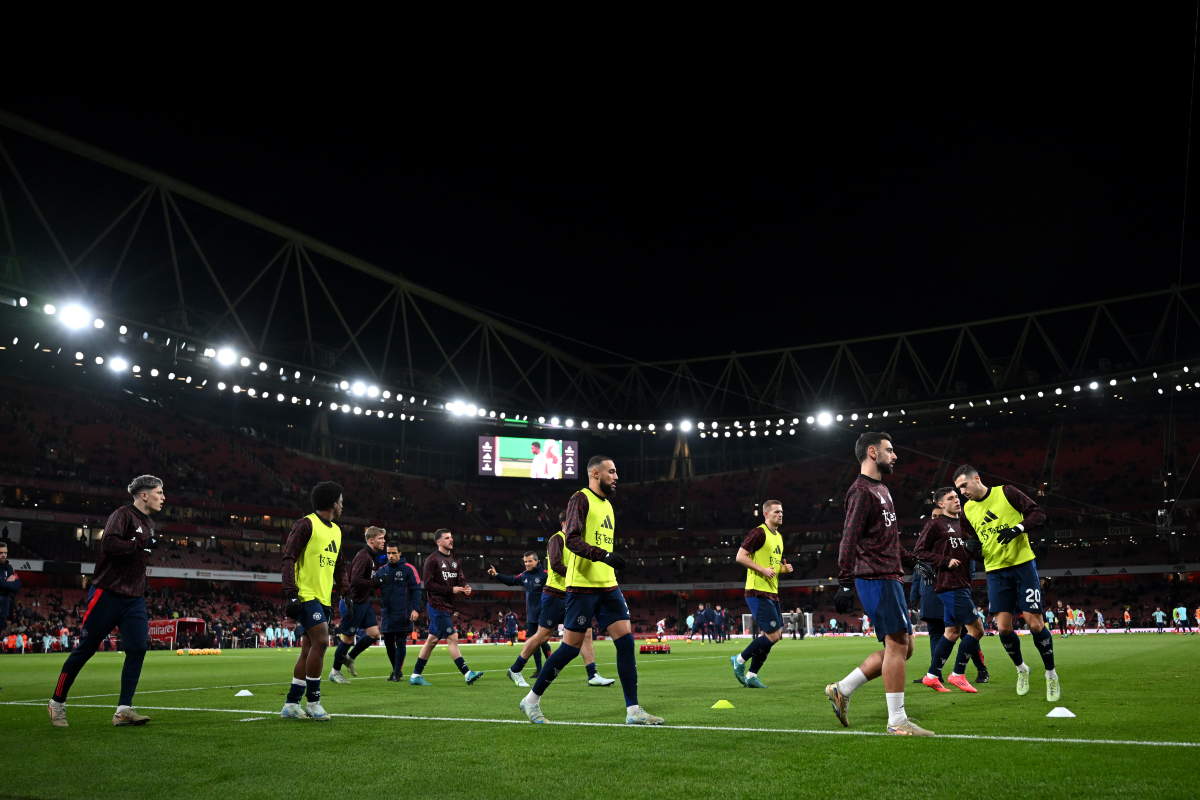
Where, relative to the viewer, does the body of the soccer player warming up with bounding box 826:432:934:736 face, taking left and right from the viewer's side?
facing to the right of the viewer

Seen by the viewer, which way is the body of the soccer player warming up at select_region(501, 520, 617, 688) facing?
to the viewer's right

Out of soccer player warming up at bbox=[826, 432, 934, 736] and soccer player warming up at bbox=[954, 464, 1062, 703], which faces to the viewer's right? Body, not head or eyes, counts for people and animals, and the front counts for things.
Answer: soccer player warming up at bbox=[826, 432, 934, 736]

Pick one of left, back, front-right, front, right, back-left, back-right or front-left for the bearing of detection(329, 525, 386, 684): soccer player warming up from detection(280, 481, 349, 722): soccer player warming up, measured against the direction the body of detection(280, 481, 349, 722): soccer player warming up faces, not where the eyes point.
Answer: back-left

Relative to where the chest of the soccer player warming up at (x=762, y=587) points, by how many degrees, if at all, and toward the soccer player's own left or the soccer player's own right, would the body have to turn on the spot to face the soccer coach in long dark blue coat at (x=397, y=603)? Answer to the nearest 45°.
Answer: approximately 135° to the soccer player's own right

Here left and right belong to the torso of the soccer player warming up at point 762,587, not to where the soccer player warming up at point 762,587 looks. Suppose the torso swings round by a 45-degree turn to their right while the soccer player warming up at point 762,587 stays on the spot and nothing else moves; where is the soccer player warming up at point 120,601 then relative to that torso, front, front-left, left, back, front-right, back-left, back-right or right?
front-right
